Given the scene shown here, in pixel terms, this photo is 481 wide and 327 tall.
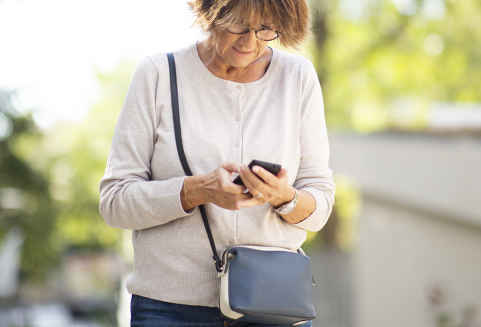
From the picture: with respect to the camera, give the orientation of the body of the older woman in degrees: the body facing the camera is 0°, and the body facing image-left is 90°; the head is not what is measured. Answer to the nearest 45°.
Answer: approximately 0°
